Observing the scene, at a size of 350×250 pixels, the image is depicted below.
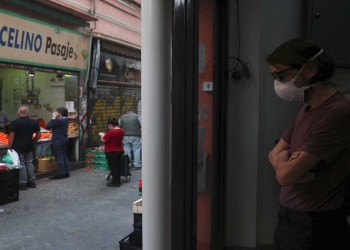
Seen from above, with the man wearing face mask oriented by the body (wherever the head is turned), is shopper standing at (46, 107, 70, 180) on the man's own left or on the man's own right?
on the man's own right

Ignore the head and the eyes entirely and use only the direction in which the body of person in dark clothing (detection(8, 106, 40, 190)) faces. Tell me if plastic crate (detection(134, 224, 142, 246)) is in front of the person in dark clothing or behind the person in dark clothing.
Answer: behind

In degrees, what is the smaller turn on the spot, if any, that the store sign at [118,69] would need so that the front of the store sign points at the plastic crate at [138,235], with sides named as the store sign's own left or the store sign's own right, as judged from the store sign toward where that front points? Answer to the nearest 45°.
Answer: approximately 45° to the store sign's own right

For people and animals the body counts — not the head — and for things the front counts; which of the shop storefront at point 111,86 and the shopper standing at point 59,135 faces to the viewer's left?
the shopper standing

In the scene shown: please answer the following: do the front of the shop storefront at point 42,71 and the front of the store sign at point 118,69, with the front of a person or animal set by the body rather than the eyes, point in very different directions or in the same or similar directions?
same or similar directions

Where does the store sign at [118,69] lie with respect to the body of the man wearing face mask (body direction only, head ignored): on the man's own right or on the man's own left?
on the man's own right

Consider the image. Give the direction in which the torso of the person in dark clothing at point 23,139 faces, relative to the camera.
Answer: away from the camera

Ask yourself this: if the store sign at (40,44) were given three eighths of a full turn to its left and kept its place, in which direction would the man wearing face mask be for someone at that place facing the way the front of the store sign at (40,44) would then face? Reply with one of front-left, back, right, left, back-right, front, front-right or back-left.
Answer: back

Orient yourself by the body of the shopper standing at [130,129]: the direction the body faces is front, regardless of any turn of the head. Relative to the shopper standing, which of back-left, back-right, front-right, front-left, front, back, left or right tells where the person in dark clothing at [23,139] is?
back-left

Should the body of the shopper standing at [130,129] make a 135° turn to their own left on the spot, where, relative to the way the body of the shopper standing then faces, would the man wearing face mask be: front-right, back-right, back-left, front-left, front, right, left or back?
front-left

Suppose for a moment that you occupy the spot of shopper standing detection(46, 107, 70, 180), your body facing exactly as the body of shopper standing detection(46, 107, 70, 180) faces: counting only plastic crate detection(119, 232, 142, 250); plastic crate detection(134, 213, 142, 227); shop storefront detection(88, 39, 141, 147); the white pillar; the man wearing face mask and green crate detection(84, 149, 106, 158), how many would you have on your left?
4

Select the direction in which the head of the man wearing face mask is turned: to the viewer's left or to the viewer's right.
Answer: to the viewer's left

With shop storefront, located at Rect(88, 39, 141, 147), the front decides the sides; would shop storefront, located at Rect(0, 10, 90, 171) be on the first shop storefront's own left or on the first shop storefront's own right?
on the first shop storefront's own right

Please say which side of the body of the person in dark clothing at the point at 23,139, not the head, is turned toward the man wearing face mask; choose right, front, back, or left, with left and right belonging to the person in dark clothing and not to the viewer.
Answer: back

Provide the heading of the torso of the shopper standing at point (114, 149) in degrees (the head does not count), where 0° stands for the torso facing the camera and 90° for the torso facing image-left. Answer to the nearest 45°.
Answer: approximately 90°

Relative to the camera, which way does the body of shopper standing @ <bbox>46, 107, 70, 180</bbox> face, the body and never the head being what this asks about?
to the viewer's left

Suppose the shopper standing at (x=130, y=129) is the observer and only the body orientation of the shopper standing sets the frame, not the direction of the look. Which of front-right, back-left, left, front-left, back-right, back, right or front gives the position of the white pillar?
back

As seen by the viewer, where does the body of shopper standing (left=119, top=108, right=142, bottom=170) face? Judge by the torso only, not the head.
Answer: away from the camera
